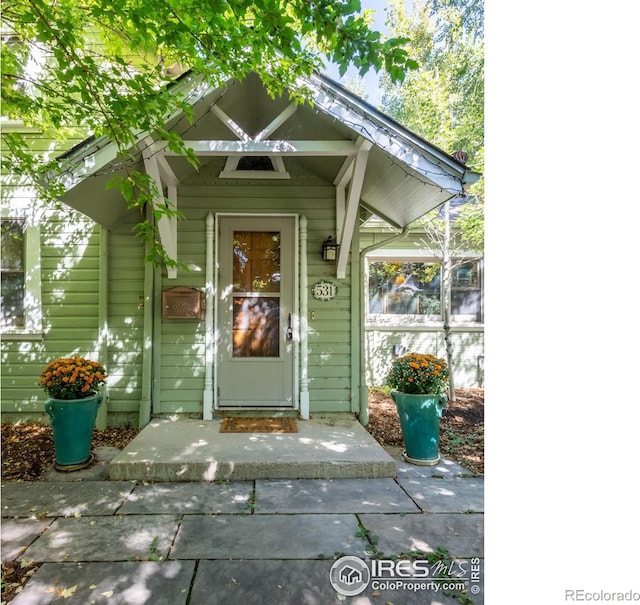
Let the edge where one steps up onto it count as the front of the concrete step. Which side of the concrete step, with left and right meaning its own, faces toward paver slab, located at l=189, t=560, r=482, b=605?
front

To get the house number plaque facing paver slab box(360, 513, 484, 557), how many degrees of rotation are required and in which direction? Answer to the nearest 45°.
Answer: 0° — it already faces it

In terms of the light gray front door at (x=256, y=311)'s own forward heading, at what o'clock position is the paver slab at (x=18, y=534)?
The paver slab is roughly at 1 o'clock from the light gray front door.

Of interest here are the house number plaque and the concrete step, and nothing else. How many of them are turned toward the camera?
2

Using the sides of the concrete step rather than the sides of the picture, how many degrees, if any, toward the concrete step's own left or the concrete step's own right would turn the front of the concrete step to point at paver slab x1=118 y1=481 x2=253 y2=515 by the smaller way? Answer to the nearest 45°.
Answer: approximately 45° to the concrete step's own right

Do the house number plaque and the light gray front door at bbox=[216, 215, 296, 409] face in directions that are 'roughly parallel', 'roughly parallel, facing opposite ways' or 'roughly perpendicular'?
roughly parallel

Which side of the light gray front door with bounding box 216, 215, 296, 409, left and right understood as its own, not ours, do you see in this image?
front

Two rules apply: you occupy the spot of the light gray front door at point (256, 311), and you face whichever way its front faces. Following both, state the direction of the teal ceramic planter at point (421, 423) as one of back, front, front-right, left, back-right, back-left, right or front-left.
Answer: front-left

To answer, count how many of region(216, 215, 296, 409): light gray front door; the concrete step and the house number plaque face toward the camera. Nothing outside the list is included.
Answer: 3

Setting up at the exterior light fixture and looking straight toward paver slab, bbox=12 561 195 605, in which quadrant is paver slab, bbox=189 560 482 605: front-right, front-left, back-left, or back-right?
front-left

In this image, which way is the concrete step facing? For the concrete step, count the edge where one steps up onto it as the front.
toward the camera

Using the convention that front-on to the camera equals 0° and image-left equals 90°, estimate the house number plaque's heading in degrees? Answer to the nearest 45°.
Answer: approximately 0°

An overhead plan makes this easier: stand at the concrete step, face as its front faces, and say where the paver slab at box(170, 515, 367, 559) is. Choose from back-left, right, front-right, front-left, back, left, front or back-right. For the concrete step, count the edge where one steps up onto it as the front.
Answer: front

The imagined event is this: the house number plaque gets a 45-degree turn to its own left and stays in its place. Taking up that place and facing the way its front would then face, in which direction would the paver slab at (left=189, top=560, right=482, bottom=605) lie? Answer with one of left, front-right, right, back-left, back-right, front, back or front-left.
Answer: front-right
